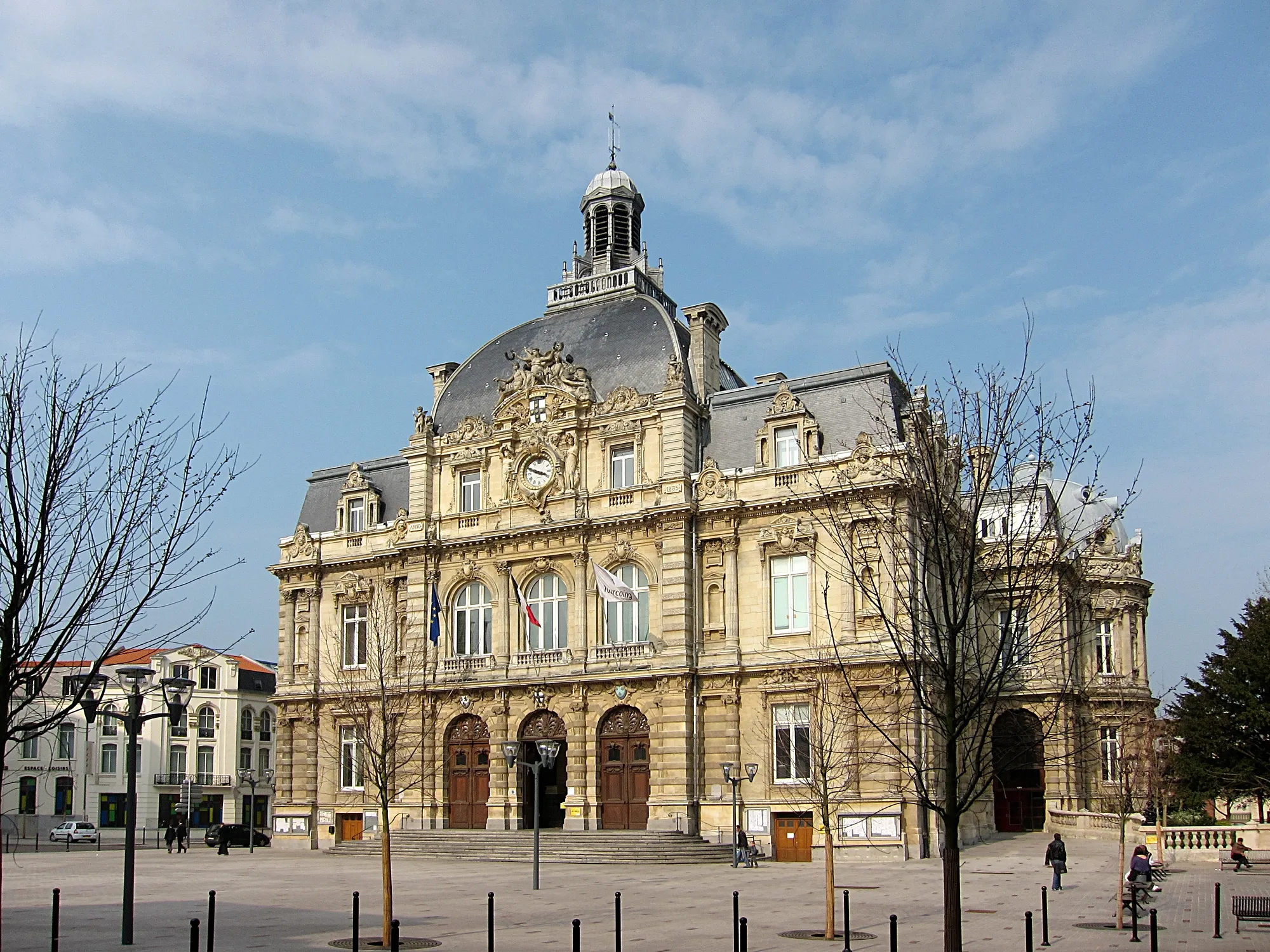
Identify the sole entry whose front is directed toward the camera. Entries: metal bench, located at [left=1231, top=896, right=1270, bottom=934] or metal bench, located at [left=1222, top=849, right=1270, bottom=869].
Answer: metal bench, located at [left=1222, top=849, right=1270, bottom=869]

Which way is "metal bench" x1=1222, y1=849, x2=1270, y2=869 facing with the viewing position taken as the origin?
facing the viewer

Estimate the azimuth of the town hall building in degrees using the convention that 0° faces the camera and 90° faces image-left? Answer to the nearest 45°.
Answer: approximately 45°

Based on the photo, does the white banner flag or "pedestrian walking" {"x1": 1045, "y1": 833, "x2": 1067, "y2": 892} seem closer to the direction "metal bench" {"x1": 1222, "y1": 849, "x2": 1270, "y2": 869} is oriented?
the pedestrian walking

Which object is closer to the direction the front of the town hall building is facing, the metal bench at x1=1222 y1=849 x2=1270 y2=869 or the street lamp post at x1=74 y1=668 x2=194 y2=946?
the street lamp post

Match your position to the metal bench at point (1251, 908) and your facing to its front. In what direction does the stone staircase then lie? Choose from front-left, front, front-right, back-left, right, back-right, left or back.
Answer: front-left

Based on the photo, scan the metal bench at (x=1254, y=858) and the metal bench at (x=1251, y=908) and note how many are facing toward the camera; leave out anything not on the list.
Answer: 1

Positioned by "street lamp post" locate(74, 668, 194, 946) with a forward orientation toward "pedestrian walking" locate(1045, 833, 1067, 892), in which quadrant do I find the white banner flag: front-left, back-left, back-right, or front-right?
front-left
